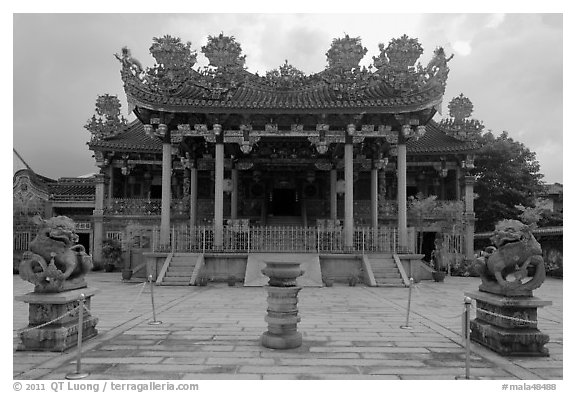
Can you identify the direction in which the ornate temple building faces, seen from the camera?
facing the viewer

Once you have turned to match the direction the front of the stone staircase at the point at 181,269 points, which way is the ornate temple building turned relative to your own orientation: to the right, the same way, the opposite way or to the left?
the same way

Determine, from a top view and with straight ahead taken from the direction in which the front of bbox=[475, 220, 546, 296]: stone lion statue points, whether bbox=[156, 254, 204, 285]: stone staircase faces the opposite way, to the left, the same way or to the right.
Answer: to the left

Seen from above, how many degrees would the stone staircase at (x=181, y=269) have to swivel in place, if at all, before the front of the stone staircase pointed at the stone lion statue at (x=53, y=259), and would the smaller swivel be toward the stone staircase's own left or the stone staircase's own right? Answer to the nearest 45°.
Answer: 0° — it already faces it

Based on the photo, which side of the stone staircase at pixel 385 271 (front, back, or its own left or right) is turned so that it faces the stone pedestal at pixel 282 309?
front

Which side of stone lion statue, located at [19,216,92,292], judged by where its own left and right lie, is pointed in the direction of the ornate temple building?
left

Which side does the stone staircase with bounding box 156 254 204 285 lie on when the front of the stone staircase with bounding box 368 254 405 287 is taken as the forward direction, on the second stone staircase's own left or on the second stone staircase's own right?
on the second stone staircase's own right

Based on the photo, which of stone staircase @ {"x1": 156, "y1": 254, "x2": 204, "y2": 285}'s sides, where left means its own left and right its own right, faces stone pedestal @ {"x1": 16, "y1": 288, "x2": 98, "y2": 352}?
front

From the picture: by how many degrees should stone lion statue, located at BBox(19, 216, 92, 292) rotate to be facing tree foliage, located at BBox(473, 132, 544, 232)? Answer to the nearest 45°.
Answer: approximately 90° to its left

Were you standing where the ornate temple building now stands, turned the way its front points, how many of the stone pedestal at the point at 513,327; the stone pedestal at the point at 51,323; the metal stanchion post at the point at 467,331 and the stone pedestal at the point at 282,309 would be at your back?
0

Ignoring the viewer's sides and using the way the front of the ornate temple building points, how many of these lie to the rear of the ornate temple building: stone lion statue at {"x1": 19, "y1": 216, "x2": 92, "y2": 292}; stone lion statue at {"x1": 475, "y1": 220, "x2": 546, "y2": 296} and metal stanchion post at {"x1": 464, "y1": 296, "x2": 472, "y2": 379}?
0

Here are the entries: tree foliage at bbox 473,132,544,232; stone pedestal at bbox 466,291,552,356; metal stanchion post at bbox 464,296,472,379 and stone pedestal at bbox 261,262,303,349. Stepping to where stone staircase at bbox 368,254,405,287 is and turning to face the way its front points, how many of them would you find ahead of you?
3

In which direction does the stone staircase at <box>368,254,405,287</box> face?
toward the camera

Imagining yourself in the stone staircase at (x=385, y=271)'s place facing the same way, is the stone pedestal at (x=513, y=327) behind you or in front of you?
in front

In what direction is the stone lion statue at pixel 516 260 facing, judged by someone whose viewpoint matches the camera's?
facing the viewer and to the left of the viewer

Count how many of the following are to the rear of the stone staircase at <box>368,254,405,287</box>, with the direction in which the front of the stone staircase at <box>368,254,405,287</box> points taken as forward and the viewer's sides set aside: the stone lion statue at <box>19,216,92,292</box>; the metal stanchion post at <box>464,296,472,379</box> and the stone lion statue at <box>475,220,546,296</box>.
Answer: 0

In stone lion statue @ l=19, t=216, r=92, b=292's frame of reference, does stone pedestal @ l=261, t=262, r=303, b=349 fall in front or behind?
in front
